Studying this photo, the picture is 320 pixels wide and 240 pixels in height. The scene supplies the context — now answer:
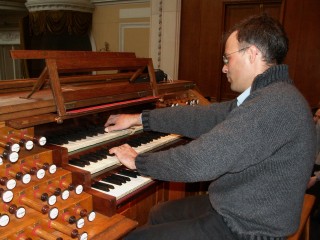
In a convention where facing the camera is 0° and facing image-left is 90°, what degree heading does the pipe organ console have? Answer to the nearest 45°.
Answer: approximately 315°

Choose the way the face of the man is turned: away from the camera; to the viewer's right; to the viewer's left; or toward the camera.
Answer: to the viewer's left

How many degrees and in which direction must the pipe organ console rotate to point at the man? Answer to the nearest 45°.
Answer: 0° — it already faces them
